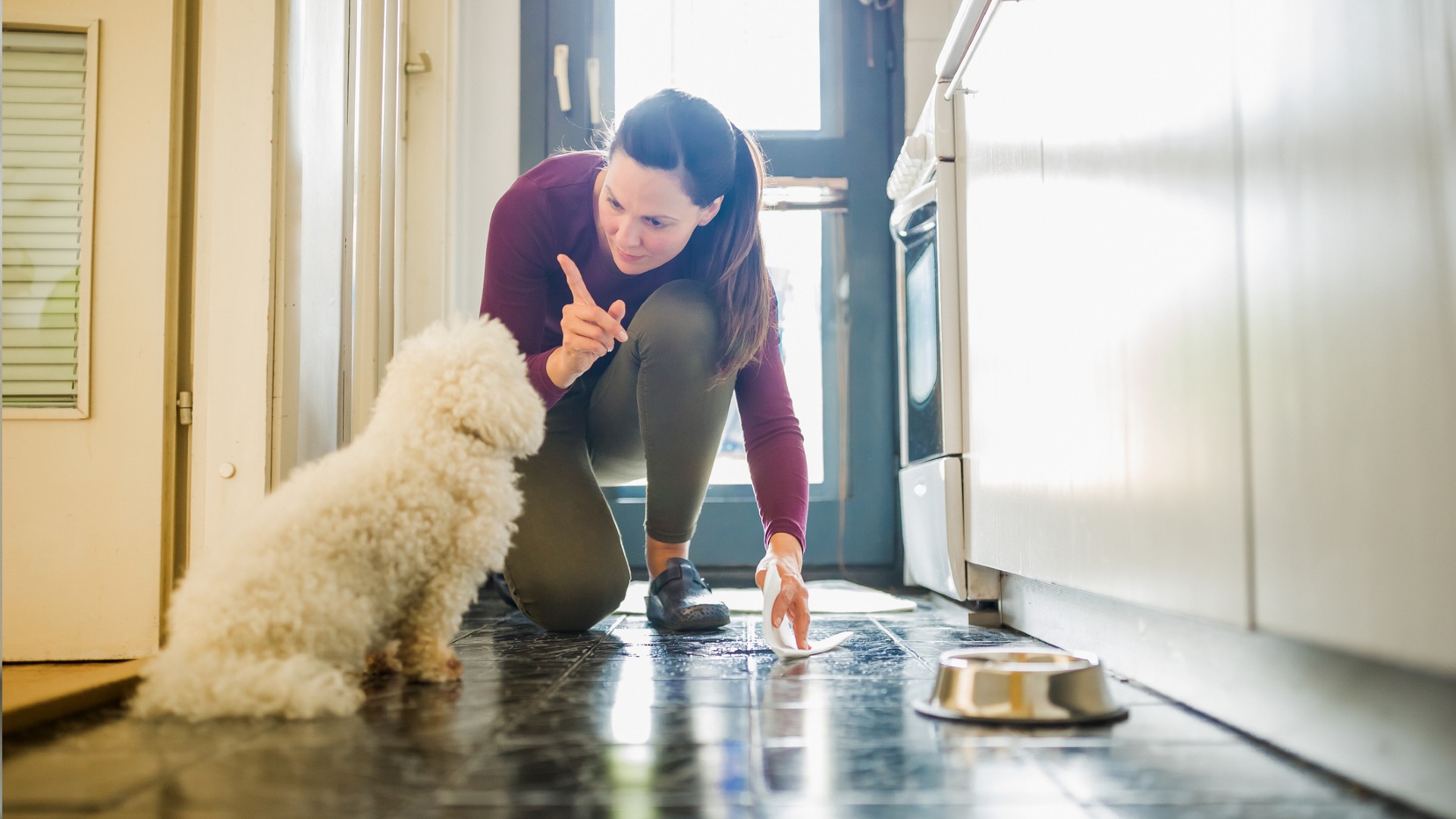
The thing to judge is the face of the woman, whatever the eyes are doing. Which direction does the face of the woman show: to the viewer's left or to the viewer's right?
to the viewer's left

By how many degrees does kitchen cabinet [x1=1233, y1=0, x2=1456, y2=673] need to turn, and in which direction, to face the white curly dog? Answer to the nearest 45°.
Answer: approximately 45° to its right

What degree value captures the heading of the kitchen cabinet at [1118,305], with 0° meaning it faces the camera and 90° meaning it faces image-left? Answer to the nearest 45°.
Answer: approximately 45°

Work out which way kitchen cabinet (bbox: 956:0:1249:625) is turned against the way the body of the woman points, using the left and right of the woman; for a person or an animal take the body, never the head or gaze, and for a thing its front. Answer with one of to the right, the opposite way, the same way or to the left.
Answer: to the right

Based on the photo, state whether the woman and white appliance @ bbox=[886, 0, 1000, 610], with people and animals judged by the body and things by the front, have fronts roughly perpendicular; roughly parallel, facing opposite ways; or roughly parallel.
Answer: roughly perpendicular

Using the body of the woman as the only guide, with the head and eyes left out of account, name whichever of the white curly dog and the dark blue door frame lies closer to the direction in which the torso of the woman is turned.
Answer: the white curly dog

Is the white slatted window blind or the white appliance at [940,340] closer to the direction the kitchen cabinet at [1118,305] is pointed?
the white slatted window blind

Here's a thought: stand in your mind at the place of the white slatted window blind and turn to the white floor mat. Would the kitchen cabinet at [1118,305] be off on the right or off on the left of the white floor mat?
right

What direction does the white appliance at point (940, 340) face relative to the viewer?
to the viewer's left

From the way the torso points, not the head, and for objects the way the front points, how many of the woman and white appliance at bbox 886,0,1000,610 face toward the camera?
1

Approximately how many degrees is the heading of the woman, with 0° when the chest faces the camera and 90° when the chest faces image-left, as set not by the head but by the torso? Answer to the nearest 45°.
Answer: approximately 0°

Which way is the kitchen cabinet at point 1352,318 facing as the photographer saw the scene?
facing the viewer and to the left of the viewer

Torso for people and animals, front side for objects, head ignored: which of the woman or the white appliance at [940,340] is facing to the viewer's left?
the white appliance
